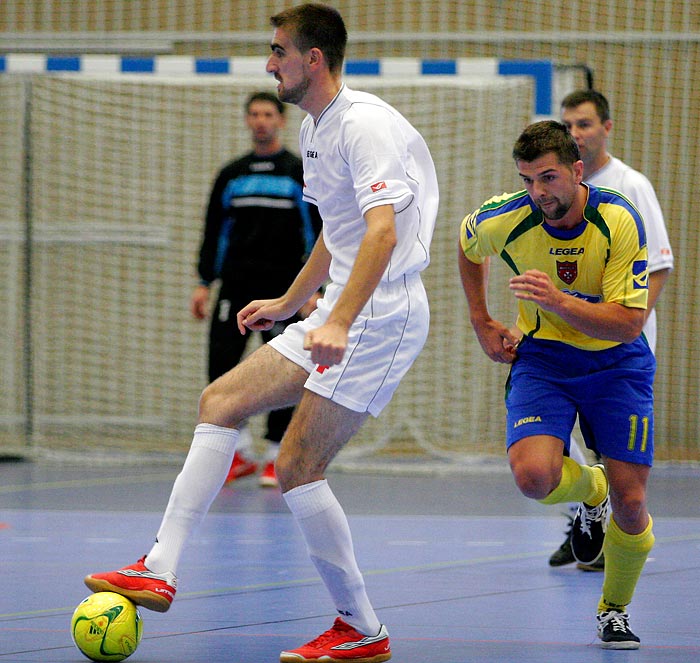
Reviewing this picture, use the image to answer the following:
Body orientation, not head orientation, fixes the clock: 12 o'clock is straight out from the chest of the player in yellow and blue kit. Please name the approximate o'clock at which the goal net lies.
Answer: The goal net is roughly at 5 o'clock from the player in yellow and blue kit.

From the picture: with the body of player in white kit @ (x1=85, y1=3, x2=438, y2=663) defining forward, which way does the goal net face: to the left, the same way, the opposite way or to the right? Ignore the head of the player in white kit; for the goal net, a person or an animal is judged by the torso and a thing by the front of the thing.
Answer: to the left

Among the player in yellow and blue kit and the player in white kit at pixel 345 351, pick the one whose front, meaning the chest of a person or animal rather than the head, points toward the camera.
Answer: the player in yellow and blue kit

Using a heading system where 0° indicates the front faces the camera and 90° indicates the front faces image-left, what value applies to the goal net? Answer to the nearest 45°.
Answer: approximately 0°

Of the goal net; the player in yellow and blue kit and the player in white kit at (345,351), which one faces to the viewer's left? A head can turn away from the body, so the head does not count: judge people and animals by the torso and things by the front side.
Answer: the player in white kit

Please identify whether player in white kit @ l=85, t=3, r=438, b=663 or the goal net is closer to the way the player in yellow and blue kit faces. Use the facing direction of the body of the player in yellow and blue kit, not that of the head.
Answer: the player in white kit

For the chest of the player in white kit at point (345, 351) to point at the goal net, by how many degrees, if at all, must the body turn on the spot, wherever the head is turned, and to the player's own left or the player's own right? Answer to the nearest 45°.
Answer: approximately 90° to the player's own right

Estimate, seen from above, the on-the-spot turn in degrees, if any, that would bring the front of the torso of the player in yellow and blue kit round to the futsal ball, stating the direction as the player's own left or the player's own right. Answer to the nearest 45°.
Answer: approximately 45° to the player's own right

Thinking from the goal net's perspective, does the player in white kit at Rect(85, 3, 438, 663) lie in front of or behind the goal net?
in front

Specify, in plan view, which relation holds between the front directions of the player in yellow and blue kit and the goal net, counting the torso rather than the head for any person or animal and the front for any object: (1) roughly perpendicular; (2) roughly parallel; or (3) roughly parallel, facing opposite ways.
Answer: roughly parallel

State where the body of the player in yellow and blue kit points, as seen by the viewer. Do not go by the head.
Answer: toward the camera

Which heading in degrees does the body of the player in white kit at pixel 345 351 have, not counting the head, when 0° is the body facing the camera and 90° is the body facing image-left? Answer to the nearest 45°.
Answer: approximately 90°
